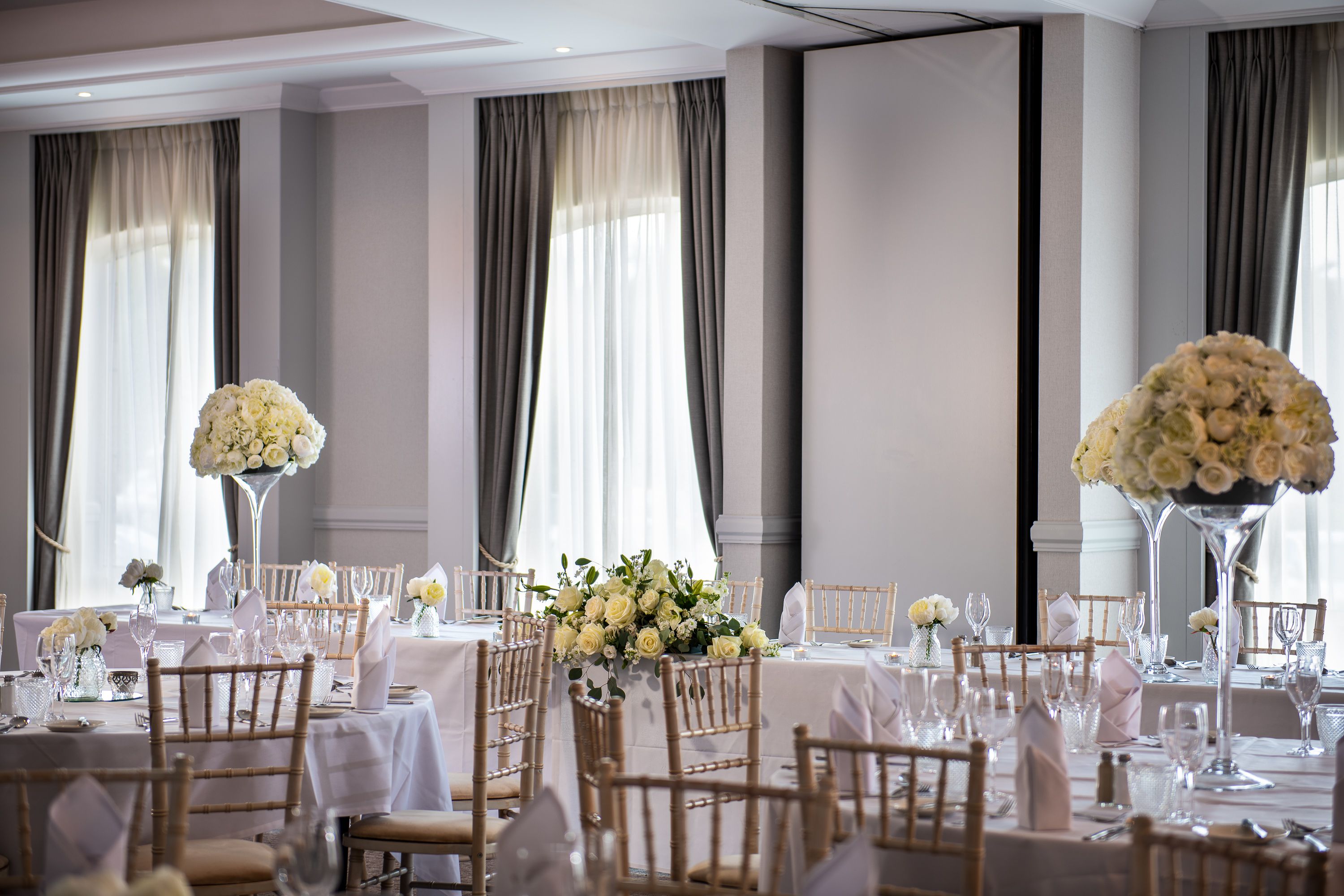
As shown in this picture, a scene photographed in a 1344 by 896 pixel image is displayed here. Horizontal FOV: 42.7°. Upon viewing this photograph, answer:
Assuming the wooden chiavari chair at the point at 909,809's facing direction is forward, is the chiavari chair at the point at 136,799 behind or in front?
behind

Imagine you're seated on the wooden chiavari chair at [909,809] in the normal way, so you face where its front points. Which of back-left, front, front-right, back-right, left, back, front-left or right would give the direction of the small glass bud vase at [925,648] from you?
front-left

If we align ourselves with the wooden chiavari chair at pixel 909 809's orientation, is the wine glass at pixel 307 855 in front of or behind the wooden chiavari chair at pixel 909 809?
behind

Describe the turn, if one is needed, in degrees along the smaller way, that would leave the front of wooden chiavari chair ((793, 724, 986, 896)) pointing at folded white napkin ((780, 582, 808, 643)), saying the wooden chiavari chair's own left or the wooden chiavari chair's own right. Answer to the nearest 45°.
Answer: approximately 45° to the wooden chiavari chair's own left

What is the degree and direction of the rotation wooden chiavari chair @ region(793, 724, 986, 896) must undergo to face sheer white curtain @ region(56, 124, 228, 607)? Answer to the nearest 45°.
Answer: approximately 90° to its left

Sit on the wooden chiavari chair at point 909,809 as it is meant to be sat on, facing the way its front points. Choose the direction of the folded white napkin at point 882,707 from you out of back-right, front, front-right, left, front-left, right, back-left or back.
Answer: front-left

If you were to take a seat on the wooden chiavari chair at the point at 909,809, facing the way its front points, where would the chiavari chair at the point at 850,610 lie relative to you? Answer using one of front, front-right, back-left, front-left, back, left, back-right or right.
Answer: front-left

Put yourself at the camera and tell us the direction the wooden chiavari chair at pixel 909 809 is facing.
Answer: facing away from the viewer and to the right of the viewer

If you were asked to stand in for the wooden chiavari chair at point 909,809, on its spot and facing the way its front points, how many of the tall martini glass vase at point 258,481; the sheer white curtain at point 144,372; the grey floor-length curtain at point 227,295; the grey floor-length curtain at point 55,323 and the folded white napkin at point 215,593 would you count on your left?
5

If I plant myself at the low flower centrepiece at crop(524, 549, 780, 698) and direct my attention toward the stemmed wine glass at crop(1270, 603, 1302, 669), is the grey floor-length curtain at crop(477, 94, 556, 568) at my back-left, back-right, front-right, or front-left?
back-left
